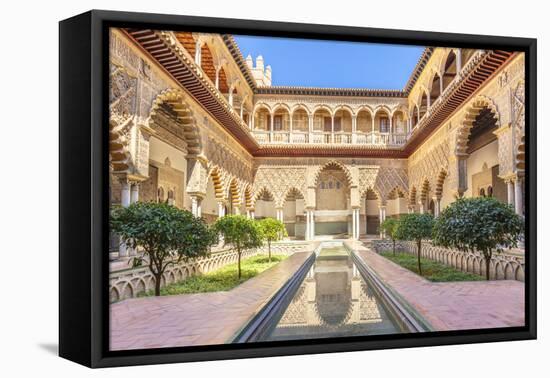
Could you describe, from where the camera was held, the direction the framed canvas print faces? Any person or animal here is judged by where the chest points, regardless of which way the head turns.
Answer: facing the viewer and to the right of the viewer
